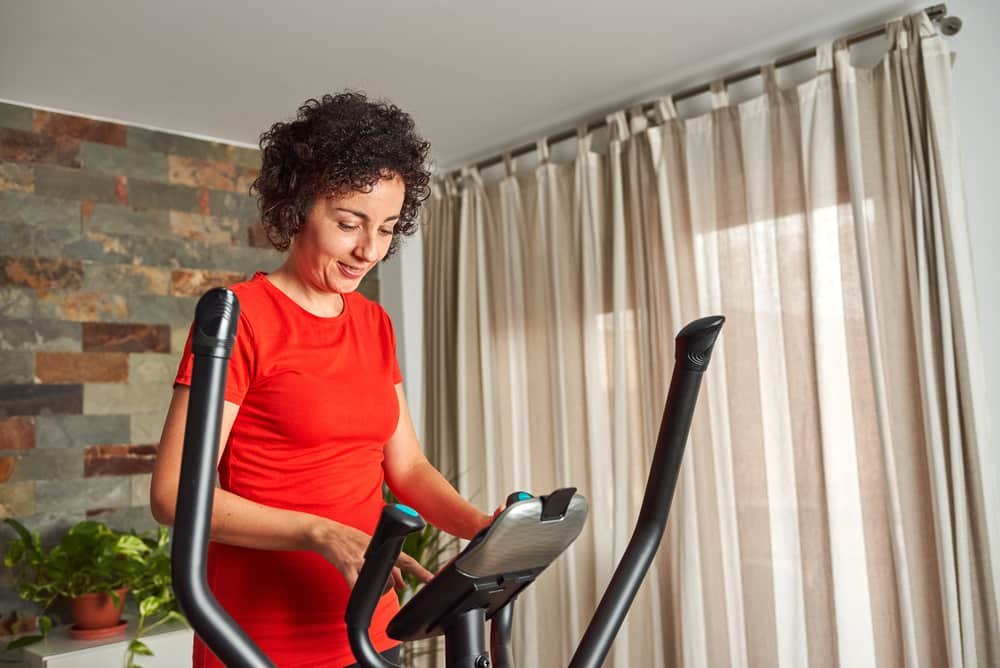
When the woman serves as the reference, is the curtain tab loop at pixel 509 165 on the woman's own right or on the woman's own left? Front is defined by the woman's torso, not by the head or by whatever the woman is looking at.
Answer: on the woman's own left

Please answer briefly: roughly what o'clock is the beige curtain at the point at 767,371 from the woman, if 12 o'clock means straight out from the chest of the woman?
The beige curtain is roughly at 9 o'clock from the woman.

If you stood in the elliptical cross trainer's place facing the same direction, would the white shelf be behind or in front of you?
behind

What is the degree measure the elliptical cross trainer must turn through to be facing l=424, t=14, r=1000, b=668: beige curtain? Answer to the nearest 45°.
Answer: approximately 90° to its left

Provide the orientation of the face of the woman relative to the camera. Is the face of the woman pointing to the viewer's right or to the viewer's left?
to the viewer's right

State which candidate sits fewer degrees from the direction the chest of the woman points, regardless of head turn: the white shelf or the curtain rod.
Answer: the curtain rod

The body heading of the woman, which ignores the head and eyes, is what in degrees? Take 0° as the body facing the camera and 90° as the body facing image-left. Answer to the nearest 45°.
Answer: approximately 315°

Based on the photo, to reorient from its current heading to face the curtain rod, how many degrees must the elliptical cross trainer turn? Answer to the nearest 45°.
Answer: approximately 90° to its left

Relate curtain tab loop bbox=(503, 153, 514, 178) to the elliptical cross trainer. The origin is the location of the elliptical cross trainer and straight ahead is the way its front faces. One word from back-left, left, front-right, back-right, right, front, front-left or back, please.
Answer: back-left

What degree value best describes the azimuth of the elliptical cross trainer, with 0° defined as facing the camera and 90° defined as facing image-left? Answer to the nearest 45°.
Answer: approximately 315°

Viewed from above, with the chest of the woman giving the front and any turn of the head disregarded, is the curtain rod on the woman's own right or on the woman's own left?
on the woman's own left
